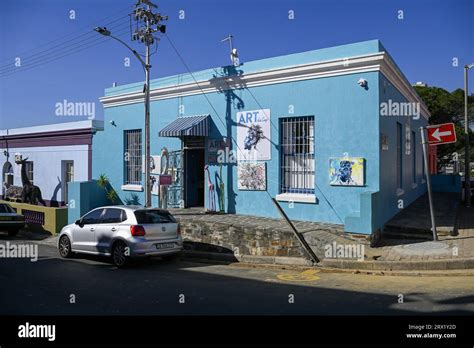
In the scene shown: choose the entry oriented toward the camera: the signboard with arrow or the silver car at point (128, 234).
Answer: the signboard with arrow

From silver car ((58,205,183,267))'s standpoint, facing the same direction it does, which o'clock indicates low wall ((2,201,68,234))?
The low wall is roughly at 1 o'clock from the silver car.

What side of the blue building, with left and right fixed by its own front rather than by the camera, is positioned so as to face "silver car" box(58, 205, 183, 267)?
front

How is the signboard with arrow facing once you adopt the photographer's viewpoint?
facing the viewer

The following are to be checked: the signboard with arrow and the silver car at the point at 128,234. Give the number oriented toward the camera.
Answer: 1

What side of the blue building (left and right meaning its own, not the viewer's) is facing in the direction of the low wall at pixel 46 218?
right

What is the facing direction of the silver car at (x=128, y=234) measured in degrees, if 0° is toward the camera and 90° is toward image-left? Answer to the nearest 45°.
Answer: approximately 135°

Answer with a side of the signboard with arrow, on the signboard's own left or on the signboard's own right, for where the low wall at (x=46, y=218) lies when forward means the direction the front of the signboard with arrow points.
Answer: on the signboard's own right

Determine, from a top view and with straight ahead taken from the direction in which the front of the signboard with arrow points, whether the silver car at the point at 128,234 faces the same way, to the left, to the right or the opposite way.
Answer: to the right

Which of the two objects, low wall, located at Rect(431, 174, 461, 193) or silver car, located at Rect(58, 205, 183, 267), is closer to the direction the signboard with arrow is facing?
the silver car

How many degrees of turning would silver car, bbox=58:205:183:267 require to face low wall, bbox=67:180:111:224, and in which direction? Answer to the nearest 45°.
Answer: approximately 45° to its right
